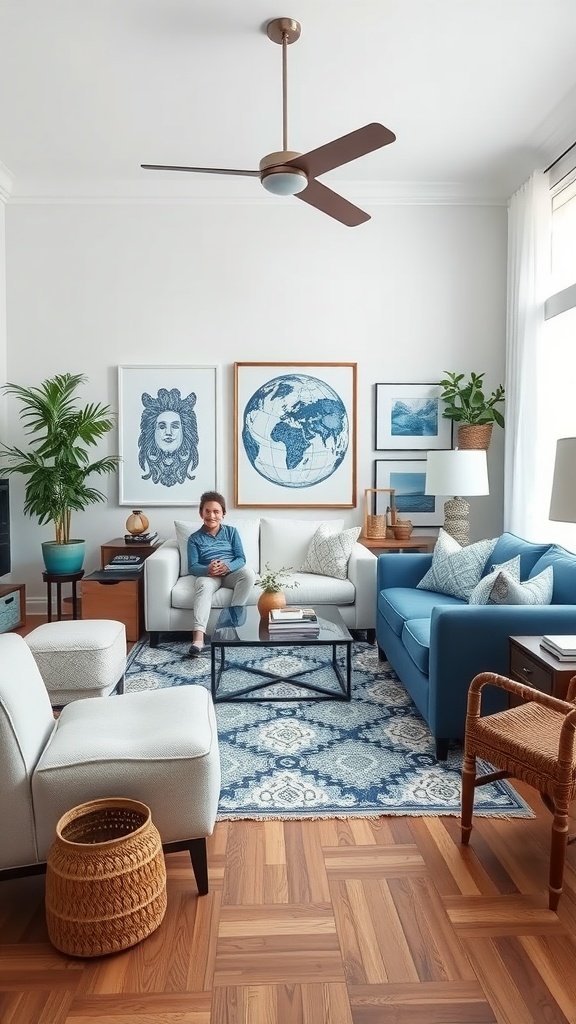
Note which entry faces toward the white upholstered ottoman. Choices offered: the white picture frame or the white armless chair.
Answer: the white picture frame

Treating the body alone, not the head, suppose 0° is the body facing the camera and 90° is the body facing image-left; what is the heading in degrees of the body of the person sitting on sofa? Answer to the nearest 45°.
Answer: approximately 0°

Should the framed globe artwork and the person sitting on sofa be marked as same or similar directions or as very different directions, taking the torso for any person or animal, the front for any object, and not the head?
same or similar directions

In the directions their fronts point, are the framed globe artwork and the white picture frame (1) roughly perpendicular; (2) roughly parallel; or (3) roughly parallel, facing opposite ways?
roughly parallel

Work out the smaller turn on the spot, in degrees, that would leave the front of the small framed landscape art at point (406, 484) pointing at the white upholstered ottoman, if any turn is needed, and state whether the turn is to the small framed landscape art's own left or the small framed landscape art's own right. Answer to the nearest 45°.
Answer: approximately 45° to the small framed landscape art's own right

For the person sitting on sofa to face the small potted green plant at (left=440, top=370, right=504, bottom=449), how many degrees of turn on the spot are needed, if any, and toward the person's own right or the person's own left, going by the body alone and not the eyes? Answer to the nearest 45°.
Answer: approximately 90° to the person's own left

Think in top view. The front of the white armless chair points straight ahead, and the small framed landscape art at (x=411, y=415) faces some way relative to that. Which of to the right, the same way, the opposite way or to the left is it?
to the right

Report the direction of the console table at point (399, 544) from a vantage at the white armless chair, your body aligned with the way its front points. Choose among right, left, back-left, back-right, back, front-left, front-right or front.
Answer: front-left

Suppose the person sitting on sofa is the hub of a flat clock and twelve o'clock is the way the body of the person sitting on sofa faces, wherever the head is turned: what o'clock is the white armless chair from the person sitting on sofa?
The white armless chair is roughly at 12 o'clock from the person sitting on sofa.

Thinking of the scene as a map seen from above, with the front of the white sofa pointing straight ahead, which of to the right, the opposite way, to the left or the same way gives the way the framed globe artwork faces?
the same way

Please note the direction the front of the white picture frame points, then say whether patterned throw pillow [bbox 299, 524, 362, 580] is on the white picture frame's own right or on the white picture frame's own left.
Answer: on the white picture frame's own left

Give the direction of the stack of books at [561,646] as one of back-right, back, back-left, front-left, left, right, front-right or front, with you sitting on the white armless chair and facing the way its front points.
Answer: front

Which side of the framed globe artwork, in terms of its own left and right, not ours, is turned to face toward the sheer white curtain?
left

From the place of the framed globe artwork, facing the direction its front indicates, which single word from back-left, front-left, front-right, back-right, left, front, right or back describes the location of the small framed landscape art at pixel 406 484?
left

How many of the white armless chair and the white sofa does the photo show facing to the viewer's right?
1

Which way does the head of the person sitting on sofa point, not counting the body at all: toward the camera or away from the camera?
toward the camera

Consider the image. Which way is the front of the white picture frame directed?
toward the camera

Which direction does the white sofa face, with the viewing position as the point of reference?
facing the viewer

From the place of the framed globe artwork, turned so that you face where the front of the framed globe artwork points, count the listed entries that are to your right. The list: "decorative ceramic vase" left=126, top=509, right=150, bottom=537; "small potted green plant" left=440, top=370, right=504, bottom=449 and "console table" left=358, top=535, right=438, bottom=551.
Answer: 1

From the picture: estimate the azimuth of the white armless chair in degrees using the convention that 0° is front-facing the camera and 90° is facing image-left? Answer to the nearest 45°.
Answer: approximately 270°
